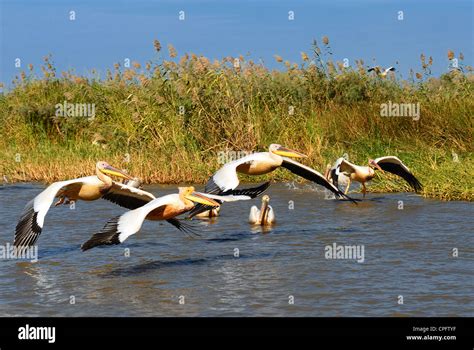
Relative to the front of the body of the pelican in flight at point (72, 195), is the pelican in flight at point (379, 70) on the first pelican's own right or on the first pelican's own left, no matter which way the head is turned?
on the first pelican's own left

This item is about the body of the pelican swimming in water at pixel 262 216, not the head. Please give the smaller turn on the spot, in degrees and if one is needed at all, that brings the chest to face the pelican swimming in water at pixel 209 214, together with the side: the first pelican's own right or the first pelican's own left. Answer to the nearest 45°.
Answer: approximately 135° to the first pelican's own right

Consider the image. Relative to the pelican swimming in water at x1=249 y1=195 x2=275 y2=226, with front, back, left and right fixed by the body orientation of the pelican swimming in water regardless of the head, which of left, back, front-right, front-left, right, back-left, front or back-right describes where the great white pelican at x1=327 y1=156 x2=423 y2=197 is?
back-left

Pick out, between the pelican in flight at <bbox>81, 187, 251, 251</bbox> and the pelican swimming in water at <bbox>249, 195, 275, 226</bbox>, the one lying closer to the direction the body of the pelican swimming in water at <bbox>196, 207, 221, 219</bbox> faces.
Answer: the pelican swimming in water

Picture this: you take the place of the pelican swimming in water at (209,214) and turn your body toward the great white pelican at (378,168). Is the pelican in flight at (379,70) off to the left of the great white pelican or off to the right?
left

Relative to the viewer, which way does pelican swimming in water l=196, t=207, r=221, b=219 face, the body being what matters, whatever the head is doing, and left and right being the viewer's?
facing to the right of the viewer
